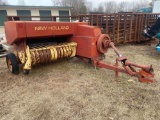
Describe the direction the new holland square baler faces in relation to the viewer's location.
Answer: facing the viewer and to the right of the viewer

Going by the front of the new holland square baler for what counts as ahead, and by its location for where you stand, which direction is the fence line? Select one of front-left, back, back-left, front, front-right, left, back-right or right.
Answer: left

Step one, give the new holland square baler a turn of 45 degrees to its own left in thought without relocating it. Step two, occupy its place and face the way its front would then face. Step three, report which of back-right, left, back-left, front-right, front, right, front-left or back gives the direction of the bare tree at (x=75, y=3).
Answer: left
